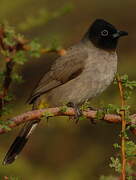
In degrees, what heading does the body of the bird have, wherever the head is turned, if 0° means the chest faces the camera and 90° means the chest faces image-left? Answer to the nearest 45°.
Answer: approximately 270°
